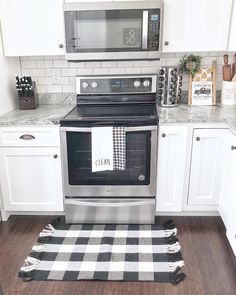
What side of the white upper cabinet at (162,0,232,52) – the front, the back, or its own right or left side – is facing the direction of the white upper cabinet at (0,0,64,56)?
right

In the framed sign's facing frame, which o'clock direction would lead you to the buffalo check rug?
The buffalo check rug is roughly at 1 o'clock from the framed sign.

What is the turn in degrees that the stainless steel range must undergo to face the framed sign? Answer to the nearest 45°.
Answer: approximately 135° to its left

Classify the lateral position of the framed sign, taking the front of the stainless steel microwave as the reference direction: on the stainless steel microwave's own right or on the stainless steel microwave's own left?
on the stainless steel microwave's own left

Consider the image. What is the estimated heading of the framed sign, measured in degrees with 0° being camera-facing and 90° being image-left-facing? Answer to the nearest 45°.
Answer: approximately 0°

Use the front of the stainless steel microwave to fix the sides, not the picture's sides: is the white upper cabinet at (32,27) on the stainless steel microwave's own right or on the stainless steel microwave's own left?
on the stainless steel microwave's own right

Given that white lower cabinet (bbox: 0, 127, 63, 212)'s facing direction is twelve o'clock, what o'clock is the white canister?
The white canister is roughly at 9 o'clock from the white lower cabinet.
